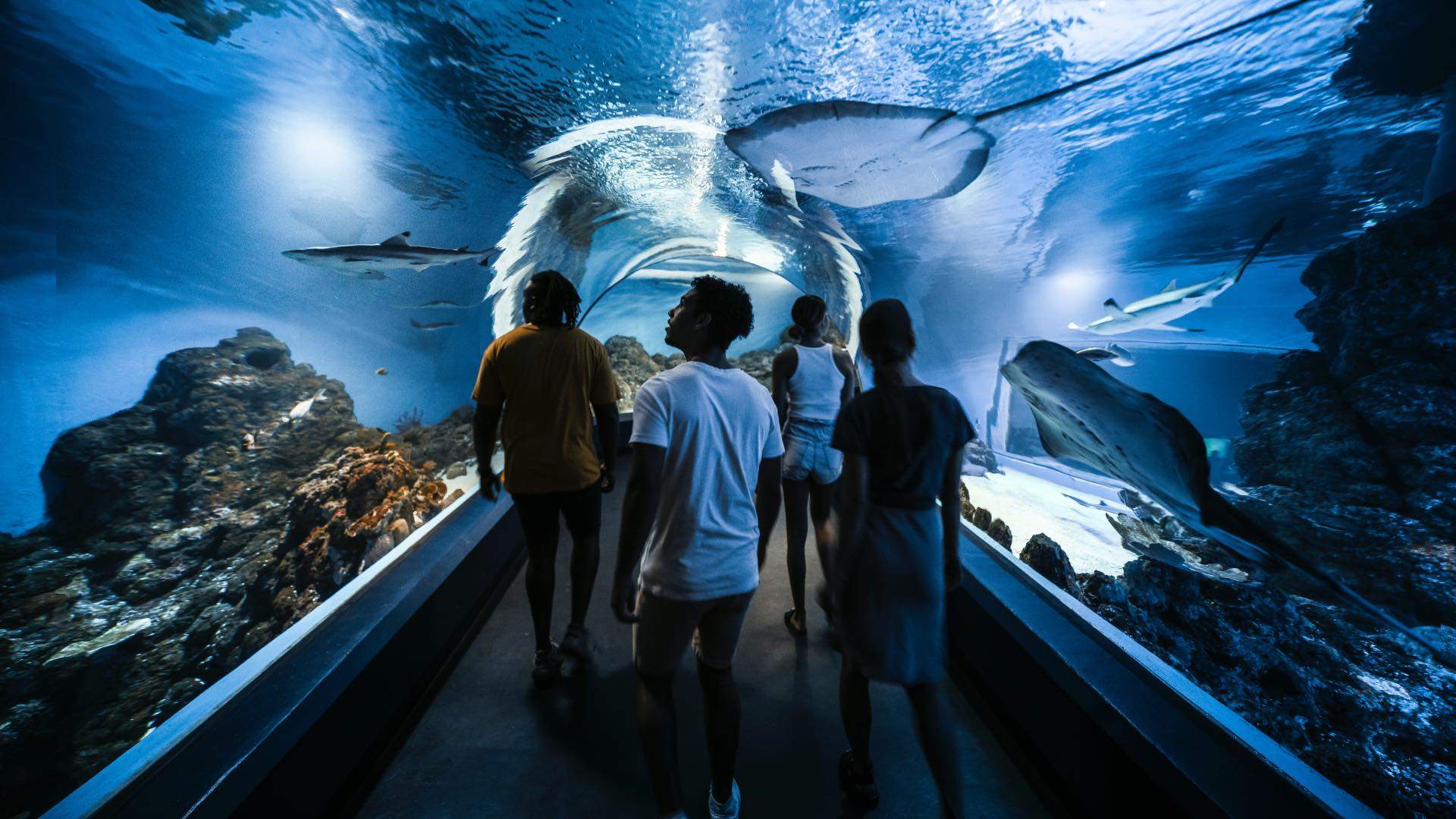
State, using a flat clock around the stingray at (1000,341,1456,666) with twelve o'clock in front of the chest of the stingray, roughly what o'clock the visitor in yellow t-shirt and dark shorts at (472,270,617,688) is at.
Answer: The visitor in yellow t-shirt and dark shorts is roughly at 10 o'clock from the stingray.

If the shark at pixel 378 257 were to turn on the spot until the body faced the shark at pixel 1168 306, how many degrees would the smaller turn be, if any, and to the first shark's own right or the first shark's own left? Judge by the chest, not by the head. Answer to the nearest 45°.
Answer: approximately 135° to the first shark's own left

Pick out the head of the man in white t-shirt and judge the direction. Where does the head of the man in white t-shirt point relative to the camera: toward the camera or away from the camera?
away from the camera

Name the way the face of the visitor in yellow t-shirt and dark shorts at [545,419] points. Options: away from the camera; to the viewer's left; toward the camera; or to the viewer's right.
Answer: away from the camera

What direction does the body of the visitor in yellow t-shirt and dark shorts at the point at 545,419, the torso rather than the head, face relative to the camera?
away from the camera

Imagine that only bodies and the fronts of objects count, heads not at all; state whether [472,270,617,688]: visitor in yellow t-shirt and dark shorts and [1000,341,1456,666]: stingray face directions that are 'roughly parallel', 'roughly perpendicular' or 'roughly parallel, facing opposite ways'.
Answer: roughly parallel

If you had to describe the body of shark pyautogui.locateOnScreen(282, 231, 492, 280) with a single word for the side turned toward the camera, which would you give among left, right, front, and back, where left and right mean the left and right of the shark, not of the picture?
left

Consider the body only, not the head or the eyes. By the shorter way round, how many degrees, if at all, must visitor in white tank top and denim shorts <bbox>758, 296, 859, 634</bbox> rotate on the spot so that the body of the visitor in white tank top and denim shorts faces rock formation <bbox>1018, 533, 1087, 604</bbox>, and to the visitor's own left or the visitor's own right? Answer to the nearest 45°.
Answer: approximately 90° to the visitor's own right

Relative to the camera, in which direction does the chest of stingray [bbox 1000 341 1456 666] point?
to the viewer's left

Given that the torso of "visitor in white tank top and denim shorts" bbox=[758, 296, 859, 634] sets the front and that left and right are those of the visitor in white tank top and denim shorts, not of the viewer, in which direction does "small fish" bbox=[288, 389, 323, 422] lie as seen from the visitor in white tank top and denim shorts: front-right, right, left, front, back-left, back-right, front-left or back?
left

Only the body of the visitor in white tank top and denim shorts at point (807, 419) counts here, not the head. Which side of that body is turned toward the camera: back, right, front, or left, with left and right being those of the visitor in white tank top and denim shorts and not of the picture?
back

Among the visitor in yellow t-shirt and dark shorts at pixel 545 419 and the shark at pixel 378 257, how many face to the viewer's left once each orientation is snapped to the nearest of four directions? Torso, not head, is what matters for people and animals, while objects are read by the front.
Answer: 1

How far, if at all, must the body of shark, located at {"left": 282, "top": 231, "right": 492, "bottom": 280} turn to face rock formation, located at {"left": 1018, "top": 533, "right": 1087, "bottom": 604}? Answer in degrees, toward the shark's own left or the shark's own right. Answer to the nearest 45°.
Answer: approximately 135° to the shark's own left

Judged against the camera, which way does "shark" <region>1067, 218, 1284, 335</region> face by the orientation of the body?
to the viewer's left

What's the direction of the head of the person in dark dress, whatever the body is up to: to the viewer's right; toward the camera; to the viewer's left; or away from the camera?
away from the camera

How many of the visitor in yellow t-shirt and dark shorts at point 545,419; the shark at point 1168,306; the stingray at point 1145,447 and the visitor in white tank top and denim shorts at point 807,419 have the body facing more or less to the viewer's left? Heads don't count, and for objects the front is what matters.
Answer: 2

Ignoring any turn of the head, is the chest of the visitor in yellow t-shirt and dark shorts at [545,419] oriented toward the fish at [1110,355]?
no
